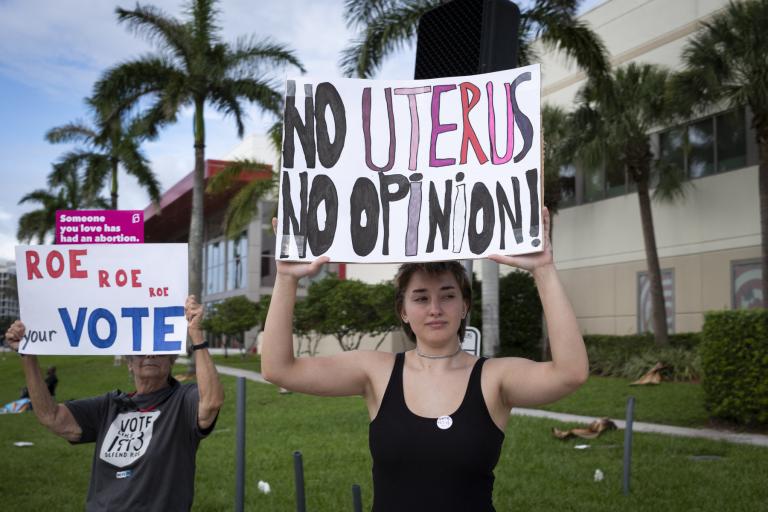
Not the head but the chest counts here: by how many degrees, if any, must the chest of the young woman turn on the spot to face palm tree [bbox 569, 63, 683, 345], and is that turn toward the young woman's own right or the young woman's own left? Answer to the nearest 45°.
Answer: approximately 180°

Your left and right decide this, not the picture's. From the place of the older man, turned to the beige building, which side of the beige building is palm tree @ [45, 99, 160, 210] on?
left

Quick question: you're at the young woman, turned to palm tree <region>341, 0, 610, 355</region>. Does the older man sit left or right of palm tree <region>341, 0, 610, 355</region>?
left

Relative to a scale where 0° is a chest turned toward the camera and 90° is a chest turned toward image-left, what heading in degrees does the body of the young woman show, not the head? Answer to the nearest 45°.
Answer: approximately 0°

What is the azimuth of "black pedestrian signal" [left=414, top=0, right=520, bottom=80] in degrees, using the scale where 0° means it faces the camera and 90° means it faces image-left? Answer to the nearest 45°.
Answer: approximately 45°

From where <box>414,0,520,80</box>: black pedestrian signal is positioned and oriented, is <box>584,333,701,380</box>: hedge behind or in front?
behind

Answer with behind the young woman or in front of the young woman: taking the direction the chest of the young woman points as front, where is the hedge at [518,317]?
behind

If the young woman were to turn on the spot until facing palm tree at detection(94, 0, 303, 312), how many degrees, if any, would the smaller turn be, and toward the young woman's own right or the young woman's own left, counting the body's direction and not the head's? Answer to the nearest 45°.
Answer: approximately 180°

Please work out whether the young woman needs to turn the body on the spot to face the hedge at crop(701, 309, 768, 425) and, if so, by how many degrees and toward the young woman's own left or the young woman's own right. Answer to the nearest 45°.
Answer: approximately 135° to the young woman's own left

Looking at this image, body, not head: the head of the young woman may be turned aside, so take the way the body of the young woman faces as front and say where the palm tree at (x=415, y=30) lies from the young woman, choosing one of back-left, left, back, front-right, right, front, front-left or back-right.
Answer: back

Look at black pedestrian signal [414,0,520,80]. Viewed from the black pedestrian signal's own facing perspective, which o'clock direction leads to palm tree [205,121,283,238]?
The palm tree is roughly at 4 o'clock from the black pedestrian signal.
